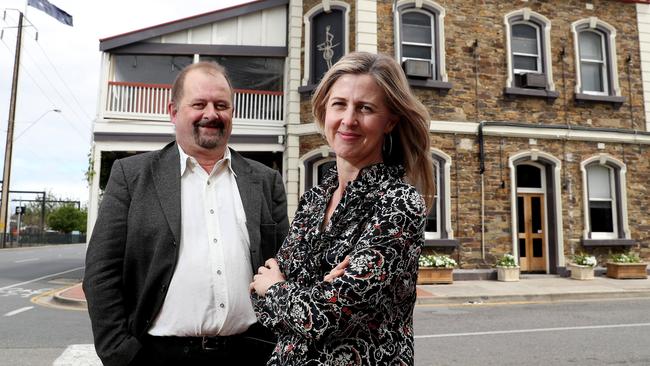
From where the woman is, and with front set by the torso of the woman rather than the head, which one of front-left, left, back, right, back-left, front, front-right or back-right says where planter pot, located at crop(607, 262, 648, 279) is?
back

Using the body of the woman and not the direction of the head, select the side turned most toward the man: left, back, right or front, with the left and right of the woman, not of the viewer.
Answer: right

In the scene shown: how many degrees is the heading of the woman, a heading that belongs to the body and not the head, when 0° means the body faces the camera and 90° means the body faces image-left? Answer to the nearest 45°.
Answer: approximately 45°

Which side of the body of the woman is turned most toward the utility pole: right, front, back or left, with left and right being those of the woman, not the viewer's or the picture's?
right

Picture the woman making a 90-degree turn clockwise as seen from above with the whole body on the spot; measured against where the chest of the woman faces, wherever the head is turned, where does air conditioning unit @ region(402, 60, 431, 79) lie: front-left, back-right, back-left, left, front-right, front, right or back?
front-right

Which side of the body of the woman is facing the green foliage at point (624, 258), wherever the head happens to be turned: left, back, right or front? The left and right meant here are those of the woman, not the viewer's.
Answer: back

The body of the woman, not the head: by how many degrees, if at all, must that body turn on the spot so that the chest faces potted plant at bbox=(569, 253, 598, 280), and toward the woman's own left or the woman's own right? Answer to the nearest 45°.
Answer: approximately 180°

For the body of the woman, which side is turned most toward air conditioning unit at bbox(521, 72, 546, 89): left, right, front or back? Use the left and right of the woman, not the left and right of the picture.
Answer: back

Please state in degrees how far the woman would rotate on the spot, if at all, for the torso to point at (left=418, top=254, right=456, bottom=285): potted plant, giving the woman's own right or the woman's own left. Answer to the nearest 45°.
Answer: approximately 135° to the woman's own right

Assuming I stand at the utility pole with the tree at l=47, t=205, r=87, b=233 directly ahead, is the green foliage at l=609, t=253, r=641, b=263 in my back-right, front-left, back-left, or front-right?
back-right

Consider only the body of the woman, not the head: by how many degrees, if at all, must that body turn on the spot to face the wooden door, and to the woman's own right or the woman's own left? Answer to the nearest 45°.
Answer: approximately 180°
